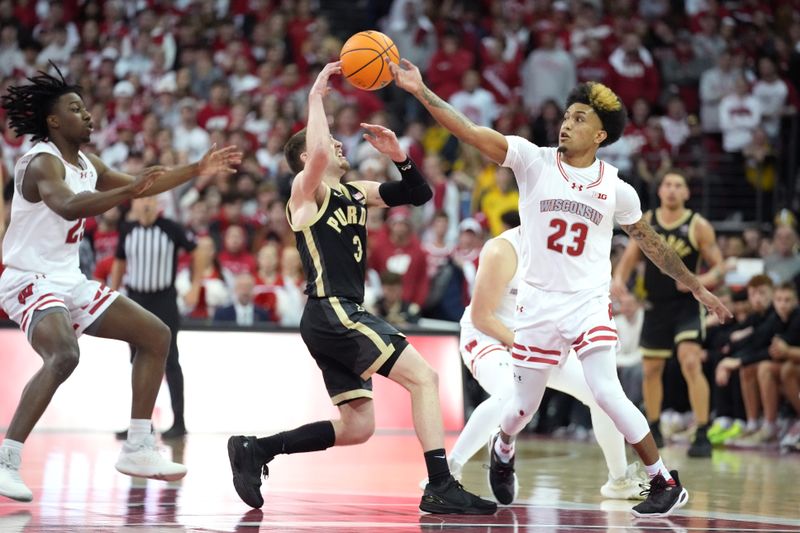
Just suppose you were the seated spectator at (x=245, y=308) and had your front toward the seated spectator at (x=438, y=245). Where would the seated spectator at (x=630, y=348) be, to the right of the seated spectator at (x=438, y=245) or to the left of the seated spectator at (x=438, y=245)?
right

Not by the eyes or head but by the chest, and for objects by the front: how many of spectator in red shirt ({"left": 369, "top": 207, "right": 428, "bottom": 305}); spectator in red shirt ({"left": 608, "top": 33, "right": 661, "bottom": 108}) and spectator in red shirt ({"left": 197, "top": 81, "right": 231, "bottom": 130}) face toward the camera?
3

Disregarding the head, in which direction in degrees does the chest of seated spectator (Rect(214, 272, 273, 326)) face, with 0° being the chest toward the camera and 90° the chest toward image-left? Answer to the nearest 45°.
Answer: approximately 0°

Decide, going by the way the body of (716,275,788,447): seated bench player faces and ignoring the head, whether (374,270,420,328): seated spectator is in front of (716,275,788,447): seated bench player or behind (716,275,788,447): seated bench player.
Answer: in front

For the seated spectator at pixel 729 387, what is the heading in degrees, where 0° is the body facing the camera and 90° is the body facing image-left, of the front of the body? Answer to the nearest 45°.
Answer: approximately 45°

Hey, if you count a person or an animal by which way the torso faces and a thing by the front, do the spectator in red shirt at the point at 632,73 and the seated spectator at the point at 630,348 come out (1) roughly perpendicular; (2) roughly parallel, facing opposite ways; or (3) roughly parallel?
roughly parallel

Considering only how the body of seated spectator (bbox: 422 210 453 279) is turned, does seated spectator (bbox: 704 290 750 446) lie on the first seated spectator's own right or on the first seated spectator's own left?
on the first seated spectator's own left

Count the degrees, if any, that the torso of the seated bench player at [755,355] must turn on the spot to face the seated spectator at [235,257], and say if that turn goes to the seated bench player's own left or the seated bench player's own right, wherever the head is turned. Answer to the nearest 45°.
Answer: approximately 45° to the seated bench player's own right

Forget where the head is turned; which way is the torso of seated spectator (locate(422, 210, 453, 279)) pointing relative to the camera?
toward the camera

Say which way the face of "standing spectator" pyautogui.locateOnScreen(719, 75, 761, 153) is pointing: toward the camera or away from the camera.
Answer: toward the camera

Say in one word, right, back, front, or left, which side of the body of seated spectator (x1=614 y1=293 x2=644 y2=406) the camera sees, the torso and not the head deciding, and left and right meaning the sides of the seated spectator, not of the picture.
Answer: front

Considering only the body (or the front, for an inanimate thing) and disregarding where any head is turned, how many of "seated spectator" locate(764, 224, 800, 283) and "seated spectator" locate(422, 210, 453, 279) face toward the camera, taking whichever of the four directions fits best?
2
